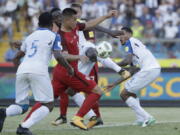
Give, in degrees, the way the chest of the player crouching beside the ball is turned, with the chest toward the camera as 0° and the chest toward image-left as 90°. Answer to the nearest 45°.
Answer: approximately 90°

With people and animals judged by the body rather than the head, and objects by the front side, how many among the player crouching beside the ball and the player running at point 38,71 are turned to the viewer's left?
1

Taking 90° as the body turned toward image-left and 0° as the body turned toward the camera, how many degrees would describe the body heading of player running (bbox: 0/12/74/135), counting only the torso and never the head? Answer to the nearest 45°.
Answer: approximately 225°
